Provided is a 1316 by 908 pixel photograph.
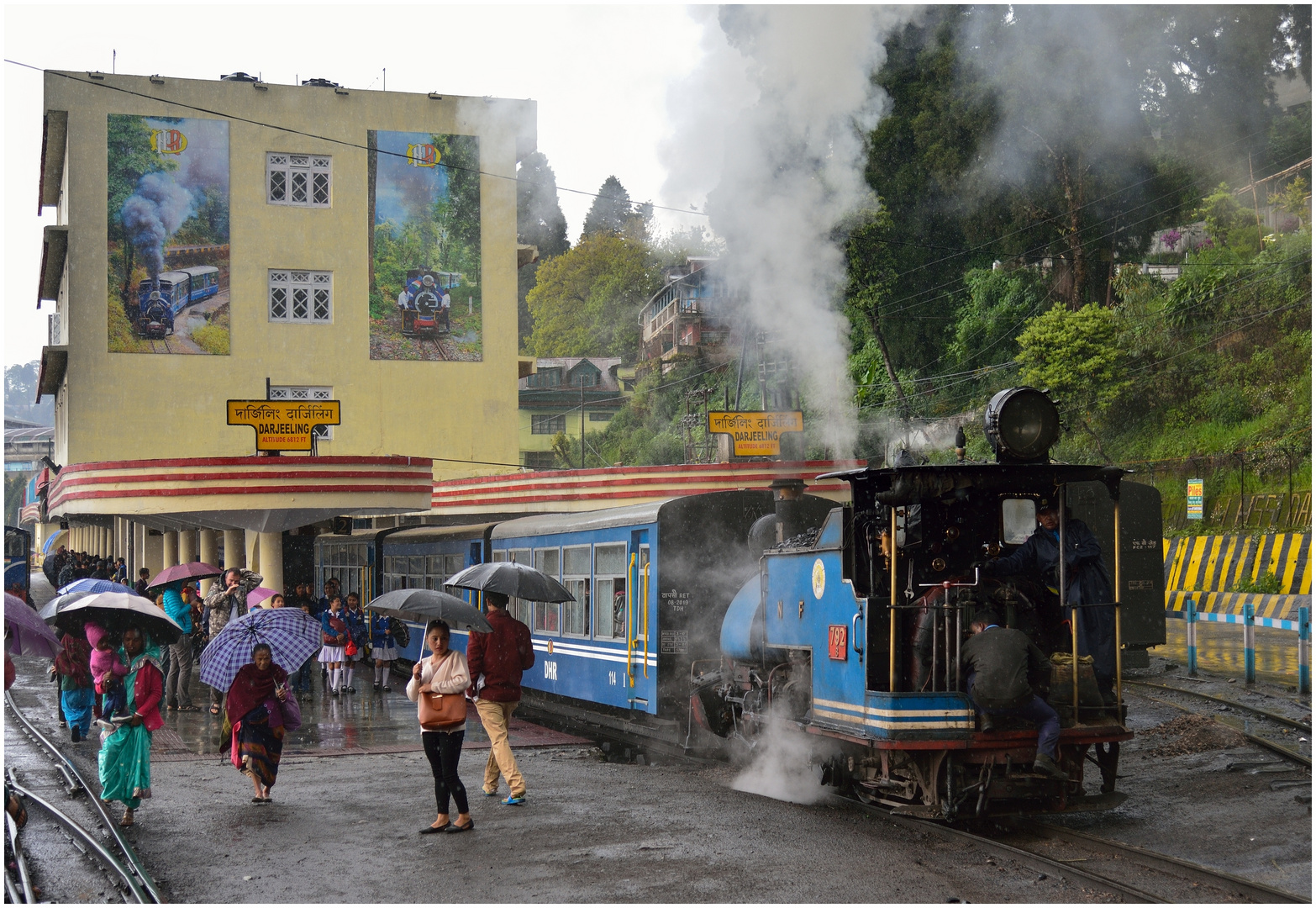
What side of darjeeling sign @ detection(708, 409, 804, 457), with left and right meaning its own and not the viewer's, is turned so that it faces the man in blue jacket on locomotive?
front

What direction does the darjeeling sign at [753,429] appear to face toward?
toward the camera

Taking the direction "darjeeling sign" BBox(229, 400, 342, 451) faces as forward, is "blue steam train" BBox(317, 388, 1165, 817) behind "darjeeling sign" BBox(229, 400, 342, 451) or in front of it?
in front

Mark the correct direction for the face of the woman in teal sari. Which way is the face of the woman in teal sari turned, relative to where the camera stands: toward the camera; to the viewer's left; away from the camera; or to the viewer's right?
toward the camera

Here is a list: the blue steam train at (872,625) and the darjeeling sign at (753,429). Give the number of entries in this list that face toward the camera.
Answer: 1

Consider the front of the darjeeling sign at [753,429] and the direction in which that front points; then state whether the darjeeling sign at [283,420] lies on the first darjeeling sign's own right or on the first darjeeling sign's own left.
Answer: on the first darjeeling sign's own right

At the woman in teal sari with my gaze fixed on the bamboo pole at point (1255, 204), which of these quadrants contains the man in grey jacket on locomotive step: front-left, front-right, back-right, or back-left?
front-right

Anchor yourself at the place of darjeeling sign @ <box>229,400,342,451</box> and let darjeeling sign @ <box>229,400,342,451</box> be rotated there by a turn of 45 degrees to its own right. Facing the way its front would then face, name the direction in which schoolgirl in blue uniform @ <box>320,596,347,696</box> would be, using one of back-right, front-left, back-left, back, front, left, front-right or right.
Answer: front-left

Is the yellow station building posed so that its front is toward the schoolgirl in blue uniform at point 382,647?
yes

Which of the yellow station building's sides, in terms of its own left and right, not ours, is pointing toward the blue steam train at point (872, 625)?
front

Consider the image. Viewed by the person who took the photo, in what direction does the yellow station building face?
facing the viewer

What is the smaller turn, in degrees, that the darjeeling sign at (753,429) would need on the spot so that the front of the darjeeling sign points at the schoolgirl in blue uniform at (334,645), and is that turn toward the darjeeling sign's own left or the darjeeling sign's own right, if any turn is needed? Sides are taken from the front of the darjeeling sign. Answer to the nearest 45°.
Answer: approximately 45° to the darjeeling sign's own right

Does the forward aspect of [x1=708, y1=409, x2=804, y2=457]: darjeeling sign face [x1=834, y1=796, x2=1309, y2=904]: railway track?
yes

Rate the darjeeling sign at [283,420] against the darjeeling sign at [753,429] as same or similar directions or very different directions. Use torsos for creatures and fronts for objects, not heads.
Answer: same or similar directions

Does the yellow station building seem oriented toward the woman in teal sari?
yes

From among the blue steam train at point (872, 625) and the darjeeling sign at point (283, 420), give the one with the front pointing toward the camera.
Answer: the darjeeling sign

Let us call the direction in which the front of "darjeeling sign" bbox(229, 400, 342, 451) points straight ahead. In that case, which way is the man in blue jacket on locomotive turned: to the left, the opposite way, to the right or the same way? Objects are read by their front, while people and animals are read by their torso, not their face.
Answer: to the right
